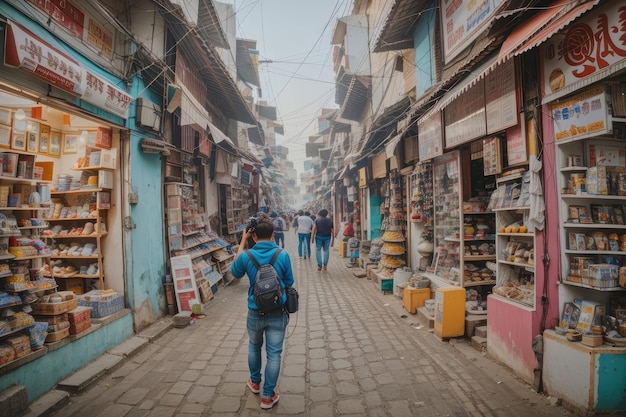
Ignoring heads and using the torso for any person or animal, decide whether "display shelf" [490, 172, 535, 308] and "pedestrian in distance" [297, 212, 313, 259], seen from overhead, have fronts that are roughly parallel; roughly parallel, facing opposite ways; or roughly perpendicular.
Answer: roughly perpendicular

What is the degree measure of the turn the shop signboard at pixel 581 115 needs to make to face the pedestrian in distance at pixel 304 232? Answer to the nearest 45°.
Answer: approximately 90° to its right

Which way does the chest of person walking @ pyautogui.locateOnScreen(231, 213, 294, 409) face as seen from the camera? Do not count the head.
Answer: away from the camera

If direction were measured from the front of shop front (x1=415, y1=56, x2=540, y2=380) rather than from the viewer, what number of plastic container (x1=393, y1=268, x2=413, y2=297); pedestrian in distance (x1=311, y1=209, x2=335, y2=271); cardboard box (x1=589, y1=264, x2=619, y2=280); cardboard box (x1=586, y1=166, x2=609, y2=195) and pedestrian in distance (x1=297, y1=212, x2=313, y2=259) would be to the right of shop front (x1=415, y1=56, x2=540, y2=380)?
3

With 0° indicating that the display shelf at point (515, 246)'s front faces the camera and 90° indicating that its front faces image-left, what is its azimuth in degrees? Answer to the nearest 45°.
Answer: approximately 45°
